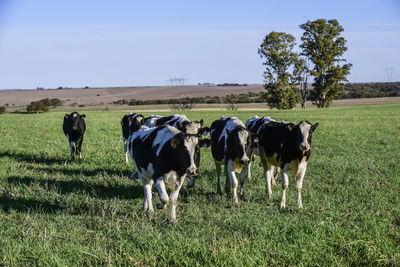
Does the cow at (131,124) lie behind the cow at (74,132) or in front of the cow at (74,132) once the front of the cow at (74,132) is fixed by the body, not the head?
in front

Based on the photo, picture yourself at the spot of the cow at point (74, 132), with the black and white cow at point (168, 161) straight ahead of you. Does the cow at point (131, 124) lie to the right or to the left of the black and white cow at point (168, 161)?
left

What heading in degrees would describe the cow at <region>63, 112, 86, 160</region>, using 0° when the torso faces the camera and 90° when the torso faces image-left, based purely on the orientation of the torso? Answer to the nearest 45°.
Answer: approximately 0°

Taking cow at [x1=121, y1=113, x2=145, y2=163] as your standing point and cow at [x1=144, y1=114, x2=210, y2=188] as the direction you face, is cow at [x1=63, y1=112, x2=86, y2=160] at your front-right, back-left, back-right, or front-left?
back-right

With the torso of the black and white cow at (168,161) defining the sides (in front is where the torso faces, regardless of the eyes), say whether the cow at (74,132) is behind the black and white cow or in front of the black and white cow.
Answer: behind

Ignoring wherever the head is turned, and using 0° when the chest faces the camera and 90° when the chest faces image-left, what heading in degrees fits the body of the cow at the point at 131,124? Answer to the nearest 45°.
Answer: approximately 315°

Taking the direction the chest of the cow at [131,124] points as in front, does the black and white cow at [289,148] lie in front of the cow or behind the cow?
in front
